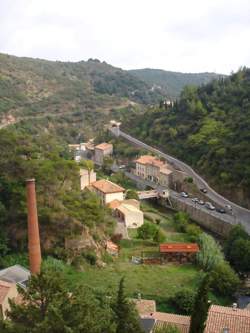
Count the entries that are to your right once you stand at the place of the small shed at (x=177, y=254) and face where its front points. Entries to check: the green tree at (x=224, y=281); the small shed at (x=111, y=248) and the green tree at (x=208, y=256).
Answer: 1

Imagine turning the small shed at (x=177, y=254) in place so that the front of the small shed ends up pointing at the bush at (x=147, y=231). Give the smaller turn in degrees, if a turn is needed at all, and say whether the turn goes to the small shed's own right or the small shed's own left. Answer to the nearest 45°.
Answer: approximately 135° to the small shed's own right

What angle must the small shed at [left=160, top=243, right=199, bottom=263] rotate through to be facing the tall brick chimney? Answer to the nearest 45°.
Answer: approximately 45° to its right

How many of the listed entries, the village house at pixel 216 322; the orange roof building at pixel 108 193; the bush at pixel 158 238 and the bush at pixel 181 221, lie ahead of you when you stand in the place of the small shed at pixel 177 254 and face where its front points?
1

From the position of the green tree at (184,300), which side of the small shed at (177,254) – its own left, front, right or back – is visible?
front

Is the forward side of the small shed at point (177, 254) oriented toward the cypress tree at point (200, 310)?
yes

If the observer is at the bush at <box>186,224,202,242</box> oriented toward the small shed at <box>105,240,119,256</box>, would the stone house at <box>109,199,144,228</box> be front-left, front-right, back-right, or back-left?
front-right

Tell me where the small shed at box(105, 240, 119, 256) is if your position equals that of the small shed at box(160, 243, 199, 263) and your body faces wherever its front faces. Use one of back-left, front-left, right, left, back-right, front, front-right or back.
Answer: right

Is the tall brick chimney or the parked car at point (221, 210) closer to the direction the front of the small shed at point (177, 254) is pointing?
the tall brick chimney

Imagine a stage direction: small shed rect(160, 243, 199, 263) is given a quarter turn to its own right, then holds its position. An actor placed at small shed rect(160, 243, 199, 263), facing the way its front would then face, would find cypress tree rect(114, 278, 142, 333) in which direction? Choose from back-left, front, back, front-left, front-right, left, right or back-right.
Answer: left

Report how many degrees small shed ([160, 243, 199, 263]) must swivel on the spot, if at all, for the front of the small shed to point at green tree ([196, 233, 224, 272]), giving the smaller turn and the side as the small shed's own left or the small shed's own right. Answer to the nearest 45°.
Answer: approximately 90° to the small shed's own left

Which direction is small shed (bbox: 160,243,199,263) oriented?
toward the camera

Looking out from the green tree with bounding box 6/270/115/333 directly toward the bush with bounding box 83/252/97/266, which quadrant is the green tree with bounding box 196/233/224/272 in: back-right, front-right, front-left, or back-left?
front-right

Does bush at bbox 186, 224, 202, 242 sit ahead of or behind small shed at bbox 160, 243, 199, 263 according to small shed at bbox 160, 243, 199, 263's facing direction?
behind
